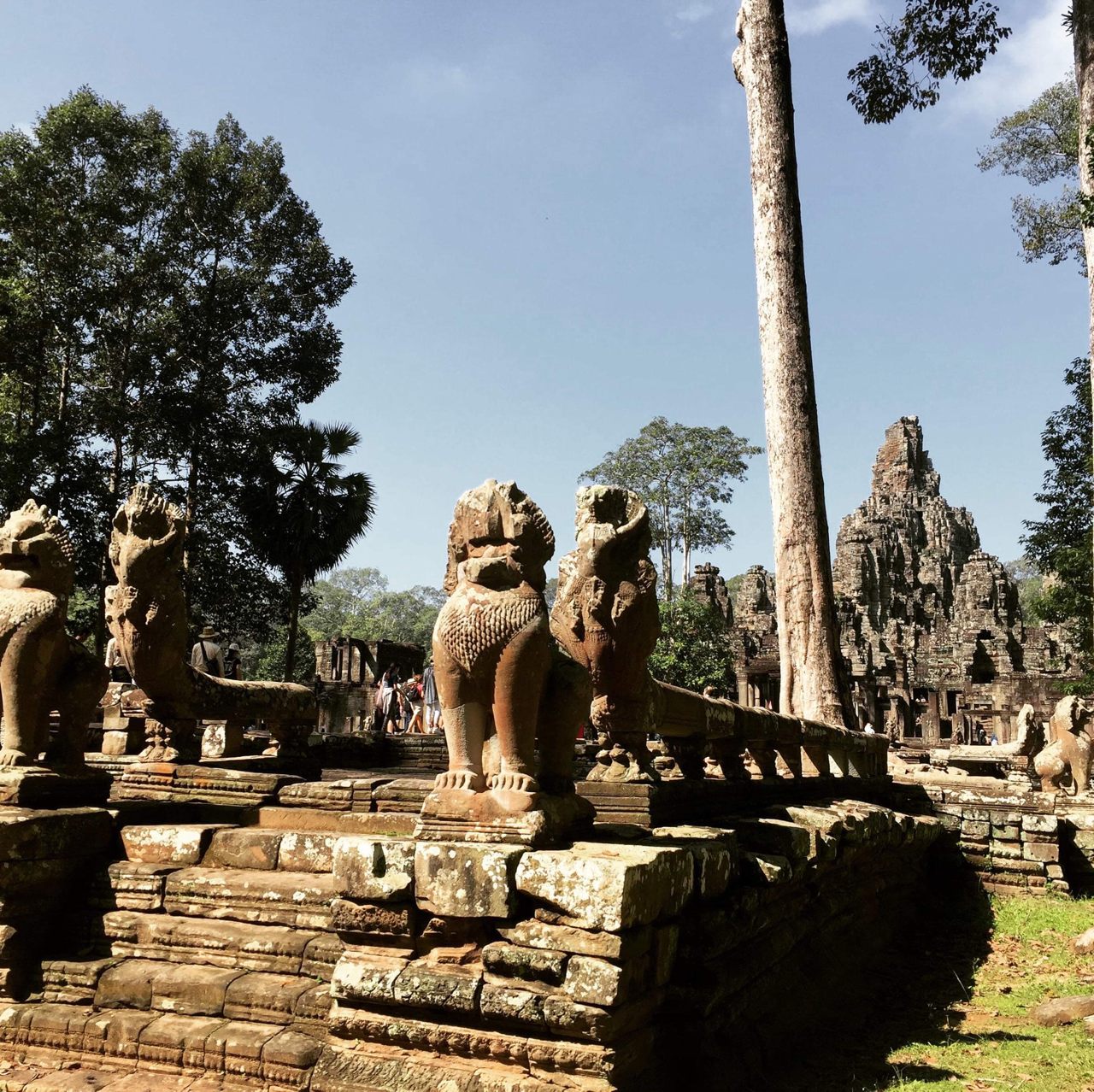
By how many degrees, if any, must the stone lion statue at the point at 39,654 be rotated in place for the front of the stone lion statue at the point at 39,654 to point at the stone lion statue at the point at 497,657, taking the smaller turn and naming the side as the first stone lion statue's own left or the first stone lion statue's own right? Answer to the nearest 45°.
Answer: approximately 90° to the first stone lion statue's own left

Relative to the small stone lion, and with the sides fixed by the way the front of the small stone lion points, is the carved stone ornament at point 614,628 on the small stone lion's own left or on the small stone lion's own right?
on the small stone lion's own right

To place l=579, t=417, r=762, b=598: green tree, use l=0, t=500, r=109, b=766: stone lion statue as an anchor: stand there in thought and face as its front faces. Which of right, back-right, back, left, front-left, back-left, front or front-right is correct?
back

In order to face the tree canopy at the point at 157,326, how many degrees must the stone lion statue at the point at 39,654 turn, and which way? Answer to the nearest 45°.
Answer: approximately 135° to its right

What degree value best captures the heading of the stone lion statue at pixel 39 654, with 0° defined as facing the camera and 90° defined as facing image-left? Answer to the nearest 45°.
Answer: approximately 45°

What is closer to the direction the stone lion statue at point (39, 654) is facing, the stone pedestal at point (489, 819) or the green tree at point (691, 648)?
the stone pedestal
